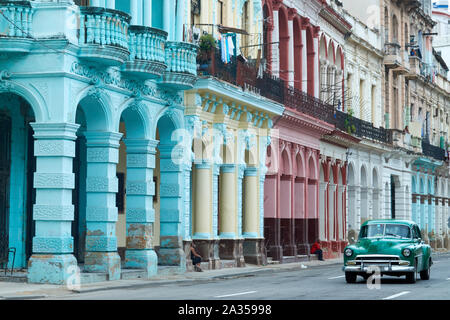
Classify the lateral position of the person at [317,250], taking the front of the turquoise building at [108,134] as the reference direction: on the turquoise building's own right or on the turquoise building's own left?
on the turquoise building's own left

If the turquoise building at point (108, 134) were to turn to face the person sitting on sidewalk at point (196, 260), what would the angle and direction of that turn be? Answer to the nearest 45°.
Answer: approximately 90° to its left

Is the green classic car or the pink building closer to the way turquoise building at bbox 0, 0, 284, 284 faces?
the green classic car

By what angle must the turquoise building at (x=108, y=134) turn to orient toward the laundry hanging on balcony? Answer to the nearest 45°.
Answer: approximately 90° to its left

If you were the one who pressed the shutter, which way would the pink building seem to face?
facing the viewer and to the right of the viewer

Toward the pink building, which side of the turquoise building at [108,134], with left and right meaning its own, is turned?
left

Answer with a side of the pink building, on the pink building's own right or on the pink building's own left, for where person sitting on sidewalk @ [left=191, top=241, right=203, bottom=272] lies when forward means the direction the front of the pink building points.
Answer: on the pink building's own right

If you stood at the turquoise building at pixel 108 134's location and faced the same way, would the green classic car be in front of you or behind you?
in front

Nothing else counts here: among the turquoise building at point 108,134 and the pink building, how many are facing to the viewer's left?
0

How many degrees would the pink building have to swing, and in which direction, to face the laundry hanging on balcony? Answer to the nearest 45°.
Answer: approximately 45° to its right
